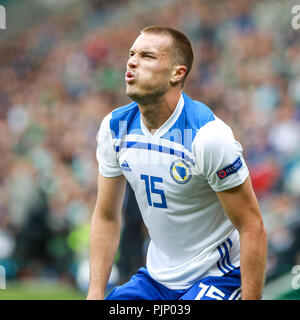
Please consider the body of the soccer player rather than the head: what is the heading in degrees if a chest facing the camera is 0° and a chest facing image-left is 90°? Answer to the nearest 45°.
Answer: approximately 45°
